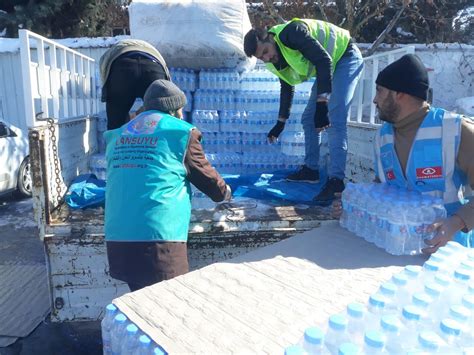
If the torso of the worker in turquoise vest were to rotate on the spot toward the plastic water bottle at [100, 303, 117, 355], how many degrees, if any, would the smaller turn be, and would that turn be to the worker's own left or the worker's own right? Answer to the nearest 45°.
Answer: approximately 135° to the worker's own right

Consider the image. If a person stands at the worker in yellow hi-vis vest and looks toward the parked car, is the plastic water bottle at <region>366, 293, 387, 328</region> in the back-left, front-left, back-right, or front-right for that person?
back-left

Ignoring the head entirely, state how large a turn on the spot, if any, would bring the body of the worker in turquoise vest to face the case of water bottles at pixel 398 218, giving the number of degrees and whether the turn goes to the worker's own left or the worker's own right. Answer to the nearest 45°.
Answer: approximately 45° to the worker's own right

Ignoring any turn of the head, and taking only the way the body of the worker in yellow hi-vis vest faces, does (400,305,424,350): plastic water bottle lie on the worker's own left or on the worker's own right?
on the worker's own left

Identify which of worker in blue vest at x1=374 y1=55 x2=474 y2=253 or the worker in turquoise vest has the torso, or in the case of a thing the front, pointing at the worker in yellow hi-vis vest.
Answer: the worker in turquoise vest

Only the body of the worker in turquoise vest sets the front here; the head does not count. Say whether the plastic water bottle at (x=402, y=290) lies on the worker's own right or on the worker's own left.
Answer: on the worker's own right

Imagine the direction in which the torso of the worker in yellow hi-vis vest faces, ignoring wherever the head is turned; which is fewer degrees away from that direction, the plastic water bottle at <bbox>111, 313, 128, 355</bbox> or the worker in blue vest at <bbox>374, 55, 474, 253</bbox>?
the plastic water bottle

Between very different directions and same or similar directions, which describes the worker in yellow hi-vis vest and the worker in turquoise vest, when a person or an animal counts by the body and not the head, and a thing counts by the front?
very different directions

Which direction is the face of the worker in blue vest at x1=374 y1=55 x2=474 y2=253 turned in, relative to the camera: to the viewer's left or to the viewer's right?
to the viewer's left

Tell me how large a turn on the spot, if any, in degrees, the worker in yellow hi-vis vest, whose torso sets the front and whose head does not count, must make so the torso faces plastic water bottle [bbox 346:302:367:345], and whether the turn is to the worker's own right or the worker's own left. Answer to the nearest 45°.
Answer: approximately 45° to the worker's own left
